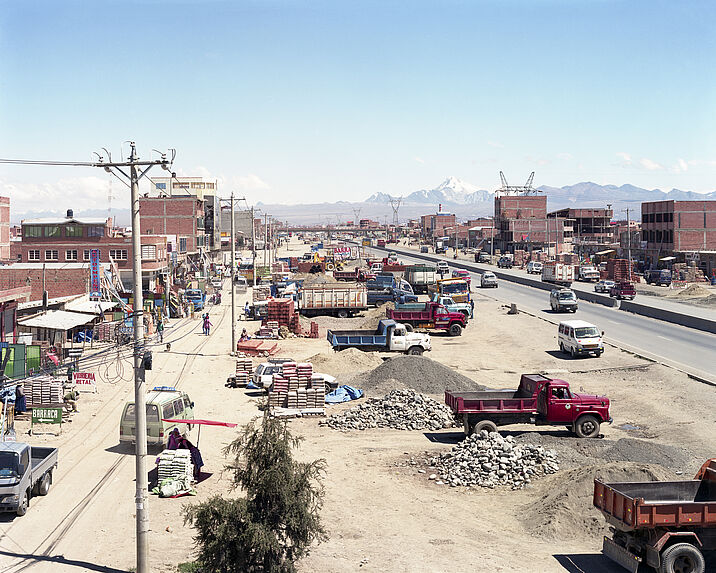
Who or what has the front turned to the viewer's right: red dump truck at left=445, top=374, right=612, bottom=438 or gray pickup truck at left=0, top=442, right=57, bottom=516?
the red dump truck

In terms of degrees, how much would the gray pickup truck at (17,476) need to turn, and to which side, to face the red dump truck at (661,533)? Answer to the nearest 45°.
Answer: approximately 90° to its left

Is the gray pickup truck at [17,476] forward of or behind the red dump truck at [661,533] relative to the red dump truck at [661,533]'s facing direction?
behind

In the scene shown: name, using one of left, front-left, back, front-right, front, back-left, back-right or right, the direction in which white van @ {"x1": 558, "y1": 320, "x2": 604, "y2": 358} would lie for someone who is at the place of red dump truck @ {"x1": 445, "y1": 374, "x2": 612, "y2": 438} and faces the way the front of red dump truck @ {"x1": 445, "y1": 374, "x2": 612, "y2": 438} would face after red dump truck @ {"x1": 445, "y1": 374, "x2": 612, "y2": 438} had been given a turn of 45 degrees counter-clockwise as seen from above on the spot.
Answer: front-left

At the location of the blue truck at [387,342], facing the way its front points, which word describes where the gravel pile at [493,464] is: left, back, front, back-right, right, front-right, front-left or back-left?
right

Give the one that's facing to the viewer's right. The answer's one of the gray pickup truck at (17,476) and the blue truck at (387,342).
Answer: the blue truck

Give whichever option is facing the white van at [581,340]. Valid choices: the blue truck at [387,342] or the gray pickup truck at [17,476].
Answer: the blue truck

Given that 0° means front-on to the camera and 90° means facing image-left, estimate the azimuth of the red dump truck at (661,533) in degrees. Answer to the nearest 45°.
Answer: approximately 225°

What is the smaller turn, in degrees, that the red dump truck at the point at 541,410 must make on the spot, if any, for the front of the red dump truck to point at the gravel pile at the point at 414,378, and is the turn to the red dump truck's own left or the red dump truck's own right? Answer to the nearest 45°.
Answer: approximately 135° to the red dump truck's own left

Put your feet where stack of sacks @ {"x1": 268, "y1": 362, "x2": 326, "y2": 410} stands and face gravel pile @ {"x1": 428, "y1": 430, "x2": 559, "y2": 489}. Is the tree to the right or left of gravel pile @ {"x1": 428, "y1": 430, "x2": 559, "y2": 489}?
right

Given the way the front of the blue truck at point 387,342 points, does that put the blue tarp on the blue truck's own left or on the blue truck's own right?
on the blue truck's own right

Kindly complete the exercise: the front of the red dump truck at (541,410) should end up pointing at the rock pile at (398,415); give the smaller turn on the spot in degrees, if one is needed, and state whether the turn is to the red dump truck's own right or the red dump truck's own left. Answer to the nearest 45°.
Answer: approximately 180°

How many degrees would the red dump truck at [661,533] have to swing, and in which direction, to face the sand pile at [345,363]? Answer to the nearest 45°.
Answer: approximately 90° to its left

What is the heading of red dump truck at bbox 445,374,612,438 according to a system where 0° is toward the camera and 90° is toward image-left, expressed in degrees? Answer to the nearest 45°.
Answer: approximately 270°

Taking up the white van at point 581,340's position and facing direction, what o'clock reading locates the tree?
The tree is roughly at 2 o'clock from the white van.

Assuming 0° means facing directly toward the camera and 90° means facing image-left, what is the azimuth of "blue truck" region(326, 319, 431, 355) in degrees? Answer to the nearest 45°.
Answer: approximately 270°
